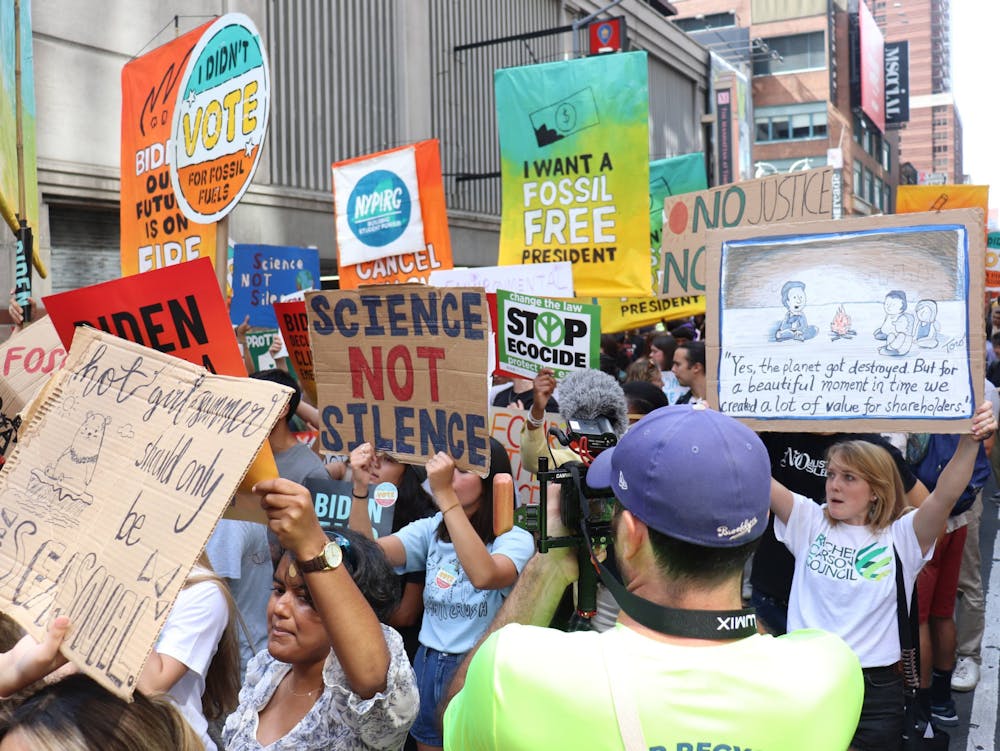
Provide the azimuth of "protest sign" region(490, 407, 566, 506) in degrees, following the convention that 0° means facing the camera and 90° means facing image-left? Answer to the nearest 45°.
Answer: approximately 0°

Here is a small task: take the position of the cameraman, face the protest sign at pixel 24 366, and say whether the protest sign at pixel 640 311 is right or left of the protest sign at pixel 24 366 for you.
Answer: right

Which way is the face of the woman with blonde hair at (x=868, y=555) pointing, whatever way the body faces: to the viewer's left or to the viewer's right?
to the viewer's left

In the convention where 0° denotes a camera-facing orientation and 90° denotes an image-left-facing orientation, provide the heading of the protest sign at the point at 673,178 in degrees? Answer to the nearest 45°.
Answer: approximately 0°

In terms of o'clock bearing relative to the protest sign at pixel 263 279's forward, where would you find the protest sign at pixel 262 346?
the protest sign at pixel 262 346 is roughly at 12 o'clock from the protest sign at pixel 263 279.

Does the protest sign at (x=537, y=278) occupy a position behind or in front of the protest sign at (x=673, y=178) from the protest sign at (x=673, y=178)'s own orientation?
in front

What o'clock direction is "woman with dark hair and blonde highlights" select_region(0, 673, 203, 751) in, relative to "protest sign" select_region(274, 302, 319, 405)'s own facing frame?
The woman with dark hair and blonde highlights is roughly at 12 o'clock from the protest sign.

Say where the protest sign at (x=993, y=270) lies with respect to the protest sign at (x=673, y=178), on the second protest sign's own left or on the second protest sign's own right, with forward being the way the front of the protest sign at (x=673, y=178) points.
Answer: on the second protest sign's own left
